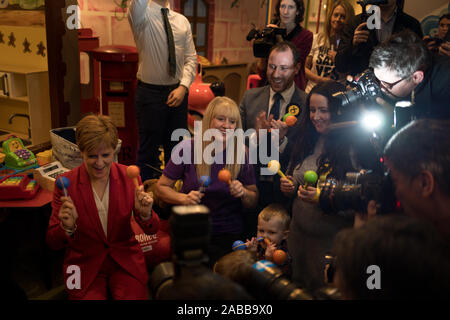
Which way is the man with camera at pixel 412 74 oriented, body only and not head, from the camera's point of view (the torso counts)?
to the viewer's left

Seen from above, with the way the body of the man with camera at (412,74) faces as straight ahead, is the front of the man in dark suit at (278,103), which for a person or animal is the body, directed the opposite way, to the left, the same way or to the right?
to the left

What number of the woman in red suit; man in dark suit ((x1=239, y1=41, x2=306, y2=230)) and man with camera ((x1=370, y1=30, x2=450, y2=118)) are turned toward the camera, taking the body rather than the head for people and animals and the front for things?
2

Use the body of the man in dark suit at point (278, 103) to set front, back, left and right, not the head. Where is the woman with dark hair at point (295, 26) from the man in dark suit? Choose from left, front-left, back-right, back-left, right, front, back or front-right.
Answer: back

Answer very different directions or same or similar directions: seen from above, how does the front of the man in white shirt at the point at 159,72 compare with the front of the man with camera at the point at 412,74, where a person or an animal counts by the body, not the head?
very different directions

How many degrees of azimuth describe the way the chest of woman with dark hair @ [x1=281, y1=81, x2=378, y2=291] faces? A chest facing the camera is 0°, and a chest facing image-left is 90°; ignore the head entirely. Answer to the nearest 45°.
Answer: approximately 45°

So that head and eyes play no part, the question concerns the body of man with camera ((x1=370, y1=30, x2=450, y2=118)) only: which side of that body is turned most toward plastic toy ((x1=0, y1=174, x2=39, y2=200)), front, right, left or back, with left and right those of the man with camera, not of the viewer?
front

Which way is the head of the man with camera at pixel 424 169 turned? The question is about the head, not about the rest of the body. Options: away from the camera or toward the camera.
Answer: away from the camera

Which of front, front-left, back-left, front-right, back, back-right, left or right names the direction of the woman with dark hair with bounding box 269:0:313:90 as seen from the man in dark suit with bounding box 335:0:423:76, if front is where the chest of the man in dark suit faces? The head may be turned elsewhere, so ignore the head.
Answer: right
